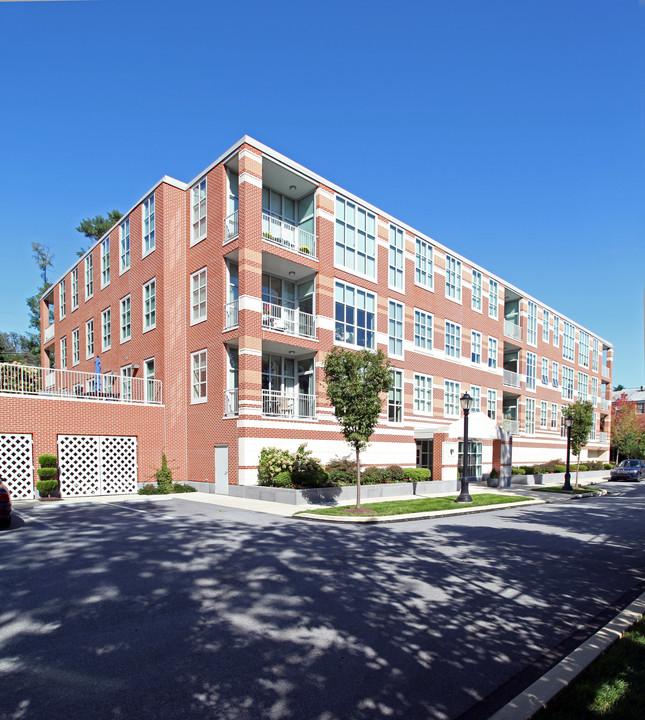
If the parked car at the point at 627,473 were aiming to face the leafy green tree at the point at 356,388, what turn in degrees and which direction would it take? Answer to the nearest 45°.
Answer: approximately 45° to its left

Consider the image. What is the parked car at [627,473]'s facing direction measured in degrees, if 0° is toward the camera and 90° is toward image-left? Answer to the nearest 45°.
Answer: approximately 45°

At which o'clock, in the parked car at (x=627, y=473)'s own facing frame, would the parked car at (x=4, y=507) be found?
the parked car at (x=4, y=507) is roughly at 11 o'clock from the parked car at (x=627, y=473).
